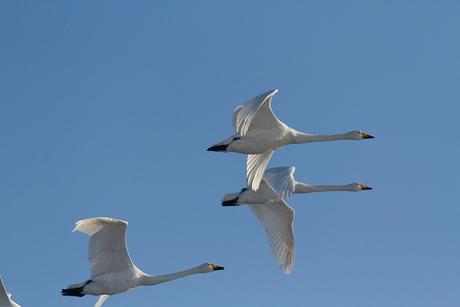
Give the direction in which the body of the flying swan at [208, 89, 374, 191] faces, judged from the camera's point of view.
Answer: to the viewer's right

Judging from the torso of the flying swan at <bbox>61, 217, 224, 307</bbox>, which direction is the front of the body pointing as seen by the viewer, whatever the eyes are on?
to the viewer's right

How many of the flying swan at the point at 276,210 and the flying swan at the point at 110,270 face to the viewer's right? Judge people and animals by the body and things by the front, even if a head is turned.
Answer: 2

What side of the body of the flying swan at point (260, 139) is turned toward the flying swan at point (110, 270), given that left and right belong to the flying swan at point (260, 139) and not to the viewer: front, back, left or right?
back

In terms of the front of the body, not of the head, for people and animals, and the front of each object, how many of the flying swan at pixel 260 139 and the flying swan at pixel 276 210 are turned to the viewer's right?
2

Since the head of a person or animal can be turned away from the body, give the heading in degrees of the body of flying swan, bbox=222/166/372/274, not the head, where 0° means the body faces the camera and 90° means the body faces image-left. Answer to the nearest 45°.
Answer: approximately 270°

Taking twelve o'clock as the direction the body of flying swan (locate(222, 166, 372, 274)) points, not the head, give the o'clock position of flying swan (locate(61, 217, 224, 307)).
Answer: flying swan (locate(61, 217, 224, 307)) is roughly at 5 o'clock from flying swan (locate(222, 166, 372, 274)).
